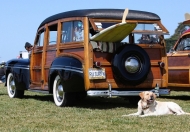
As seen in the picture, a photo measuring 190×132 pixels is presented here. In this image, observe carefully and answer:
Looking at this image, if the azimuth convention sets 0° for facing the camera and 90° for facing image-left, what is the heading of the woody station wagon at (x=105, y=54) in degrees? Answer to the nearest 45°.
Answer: approximately 135°

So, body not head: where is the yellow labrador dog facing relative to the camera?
to the viewer's left

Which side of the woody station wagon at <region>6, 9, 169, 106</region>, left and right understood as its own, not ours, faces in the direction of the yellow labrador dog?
back
